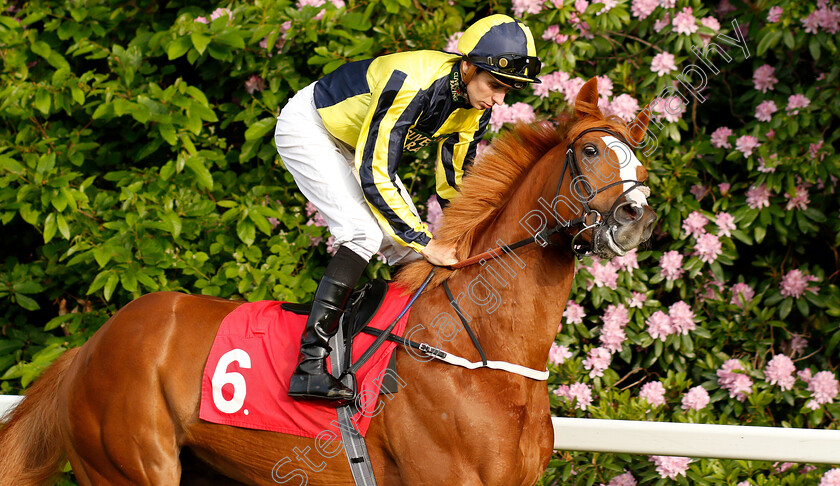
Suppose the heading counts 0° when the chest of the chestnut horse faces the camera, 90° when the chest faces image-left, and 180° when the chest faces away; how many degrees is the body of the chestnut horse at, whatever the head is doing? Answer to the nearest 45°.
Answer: approximately 270°

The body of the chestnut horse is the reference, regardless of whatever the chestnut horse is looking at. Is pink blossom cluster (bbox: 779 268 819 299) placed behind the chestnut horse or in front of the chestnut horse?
in front

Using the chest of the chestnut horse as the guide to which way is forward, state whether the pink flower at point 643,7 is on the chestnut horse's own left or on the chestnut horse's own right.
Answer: on the chestnut horse's own left

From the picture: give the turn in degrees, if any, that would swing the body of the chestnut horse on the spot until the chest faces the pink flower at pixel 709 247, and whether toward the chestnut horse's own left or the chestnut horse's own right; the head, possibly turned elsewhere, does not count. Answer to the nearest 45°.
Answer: approximately 45° to the chestnut horse's own left

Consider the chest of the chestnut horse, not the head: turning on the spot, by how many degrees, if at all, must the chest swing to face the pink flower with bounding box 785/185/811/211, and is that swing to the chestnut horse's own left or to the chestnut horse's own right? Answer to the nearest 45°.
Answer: approximately 45° to the chestnut horse's own left

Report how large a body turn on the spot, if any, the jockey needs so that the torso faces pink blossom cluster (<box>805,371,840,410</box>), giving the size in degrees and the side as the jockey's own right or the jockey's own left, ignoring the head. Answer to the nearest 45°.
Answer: approximately 45° to the jockey's own left

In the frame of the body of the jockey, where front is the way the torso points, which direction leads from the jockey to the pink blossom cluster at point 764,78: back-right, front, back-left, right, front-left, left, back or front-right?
left

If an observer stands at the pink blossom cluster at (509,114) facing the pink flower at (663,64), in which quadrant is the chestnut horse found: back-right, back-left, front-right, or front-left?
back-right

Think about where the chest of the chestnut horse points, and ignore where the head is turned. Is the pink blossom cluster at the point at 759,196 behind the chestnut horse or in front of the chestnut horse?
in front

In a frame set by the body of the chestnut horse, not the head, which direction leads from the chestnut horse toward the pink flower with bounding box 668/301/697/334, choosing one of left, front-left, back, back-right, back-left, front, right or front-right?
front-left
